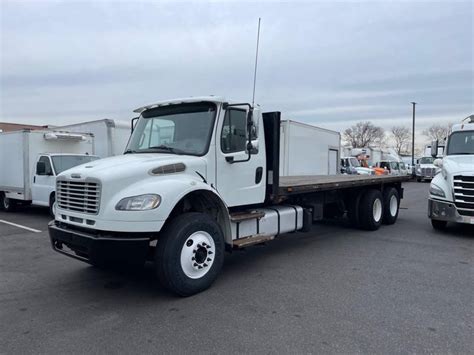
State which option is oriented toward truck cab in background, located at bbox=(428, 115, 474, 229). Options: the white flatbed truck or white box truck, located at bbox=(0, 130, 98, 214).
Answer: the white box truck

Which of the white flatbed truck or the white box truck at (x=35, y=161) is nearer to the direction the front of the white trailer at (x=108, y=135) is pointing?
the white flatbed truck

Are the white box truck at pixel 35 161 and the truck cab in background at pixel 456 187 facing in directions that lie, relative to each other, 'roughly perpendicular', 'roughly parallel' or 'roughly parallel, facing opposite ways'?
roughly perpendicular

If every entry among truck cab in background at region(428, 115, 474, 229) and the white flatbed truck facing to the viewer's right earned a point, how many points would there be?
0

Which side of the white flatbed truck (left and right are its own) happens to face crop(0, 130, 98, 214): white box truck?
right

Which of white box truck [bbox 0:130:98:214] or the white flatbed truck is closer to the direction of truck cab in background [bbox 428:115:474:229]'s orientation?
the white flatbed truck

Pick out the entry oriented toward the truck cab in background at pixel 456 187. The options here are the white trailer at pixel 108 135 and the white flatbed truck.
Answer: the white trailer

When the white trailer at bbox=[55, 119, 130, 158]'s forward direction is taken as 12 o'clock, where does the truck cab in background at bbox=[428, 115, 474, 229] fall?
The truck cab in background is roughly at 12 o'clock from the white trailer.

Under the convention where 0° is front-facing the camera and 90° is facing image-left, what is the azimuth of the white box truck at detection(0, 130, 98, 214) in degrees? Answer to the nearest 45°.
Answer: approximately 315°

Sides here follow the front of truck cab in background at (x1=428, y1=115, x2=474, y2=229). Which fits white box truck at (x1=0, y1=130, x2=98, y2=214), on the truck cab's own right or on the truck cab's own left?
on the truck cab's own right

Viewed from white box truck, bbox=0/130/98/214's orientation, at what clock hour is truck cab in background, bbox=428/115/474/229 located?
The truck cab in background is roughly at 12 o'clock from the white box truck.

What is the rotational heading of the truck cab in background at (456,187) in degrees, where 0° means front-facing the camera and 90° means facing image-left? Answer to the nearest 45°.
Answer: approximately 0°

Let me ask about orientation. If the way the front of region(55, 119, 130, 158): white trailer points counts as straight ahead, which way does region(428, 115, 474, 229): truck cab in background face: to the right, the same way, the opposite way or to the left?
to the right

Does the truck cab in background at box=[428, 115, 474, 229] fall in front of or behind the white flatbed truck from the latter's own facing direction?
behind
